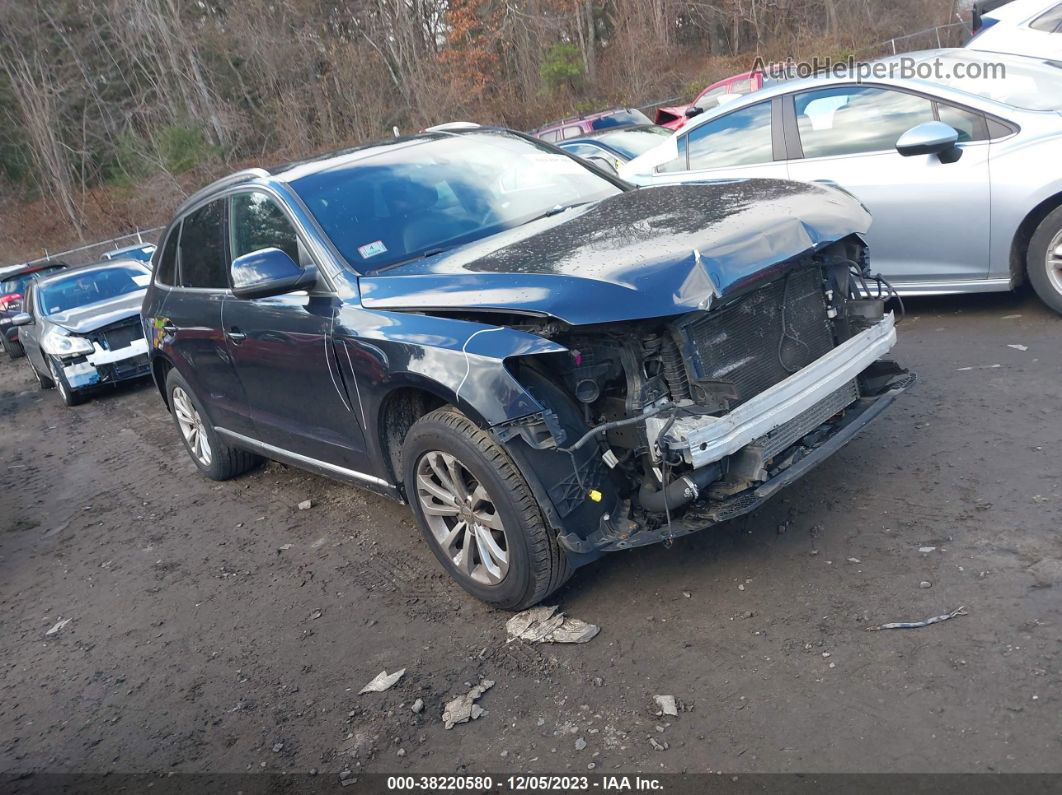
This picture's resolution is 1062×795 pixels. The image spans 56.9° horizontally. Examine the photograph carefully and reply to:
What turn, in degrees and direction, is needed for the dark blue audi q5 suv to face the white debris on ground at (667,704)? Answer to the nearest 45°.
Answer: approximately 45° to its right

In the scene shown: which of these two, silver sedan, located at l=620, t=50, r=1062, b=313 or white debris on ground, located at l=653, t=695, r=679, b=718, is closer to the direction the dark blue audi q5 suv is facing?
the white debris on ground

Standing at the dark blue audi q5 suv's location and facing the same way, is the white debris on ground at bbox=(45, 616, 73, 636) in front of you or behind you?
behind

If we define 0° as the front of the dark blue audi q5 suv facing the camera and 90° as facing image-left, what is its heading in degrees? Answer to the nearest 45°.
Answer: approximately 315°

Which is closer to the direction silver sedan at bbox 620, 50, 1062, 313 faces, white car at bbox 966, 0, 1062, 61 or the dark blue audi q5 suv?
the white car

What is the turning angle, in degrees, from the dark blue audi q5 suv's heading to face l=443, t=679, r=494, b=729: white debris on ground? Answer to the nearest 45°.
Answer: approximately 90° to its right

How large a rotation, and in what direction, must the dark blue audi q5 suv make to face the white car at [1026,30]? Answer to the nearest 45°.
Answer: approximately 90° to its left
